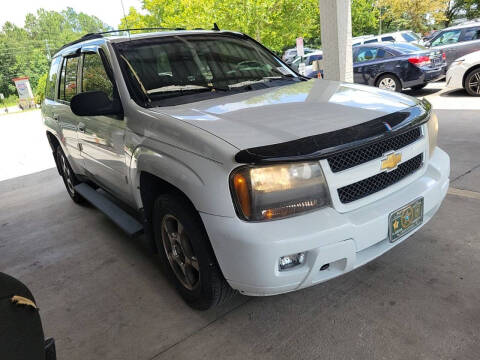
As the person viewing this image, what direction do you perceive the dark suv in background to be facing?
facing to the left of the viewer

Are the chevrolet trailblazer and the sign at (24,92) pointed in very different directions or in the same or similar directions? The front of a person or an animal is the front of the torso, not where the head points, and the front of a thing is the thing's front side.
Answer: same or similar directions

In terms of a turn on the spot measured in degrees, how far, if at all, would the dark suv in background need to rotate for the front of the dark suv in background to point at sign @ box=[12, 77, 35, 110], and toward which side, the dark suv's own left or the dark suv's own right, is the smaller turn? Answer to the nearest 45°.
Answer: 0° — it already faces it

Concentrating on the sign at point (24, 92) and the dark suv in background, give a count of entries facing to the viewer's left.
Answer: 1

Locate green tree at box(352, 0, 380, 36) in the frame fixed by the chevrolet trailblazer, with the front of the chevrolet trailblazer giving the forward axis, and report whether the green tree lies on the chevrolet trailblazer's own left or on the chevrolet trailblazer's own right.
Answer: on the chevrolet trailblazer's own left

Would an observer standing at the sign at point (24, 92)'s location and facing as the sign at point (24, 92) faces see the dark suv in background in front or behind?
in front

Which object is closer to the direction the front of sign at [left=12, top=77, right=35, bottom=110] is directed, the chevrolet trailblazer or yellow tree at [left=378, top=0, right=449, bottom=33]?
the chevrolet trailblazer

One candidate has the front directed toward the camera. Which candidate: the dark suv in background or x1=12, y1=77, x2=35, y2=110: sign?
the sign

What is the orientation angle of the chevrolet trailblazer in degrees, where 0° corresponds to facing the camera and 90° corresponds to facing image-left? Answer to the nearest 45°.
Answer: approximately 315°

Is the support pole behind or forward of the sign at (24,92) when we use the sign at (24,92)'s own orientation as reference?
forward

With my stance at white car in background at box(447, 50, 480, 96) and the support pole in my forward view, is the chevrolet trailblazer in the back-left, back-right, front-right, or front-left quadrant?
front-left

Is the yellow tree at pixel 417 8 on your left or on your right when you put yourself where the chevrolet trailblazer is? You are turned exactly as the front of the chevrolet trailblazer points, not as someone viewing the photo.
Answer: on your left

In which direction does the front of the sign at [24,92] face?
toward the camera

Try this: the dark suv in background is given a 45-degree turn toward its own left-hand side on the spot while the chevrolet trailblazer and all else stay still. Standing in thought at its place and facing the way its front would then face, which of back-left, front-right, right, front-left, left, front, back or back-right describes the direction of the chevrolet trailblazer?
front-left
